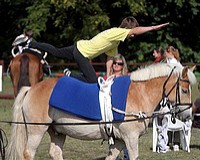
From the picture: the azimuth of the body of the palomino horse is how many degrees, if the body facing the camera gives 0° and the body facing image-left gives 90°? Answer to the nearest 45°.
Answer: approximately 270°
